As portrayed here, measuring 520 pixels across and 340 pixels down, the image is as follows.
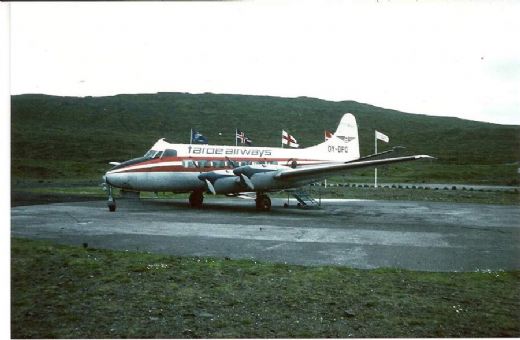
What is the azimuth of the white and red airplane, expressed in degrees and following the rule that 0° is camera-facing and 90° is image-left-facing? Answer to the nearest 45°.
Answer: approximately 45°
